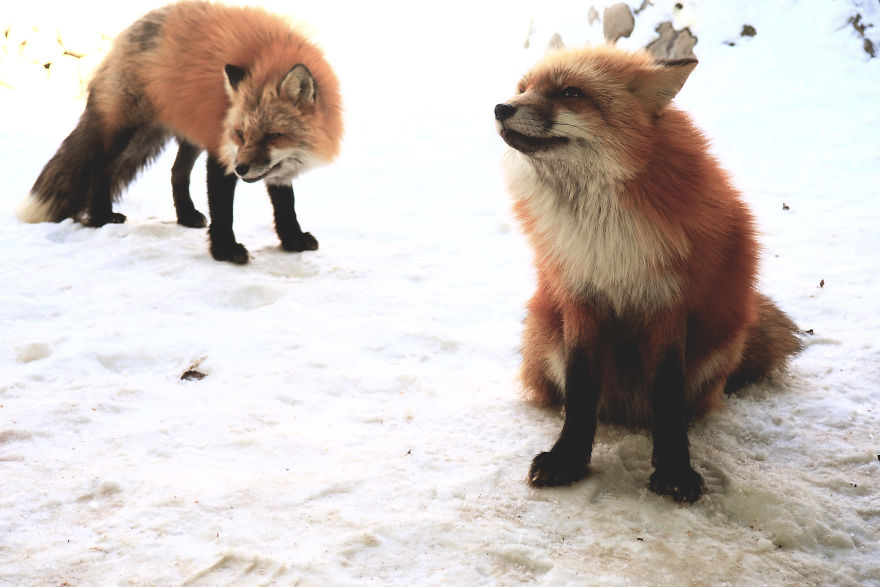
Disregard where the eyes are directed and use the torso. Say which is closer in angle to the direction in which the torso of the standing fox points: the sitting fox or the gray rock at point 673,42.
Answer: the sitting fox

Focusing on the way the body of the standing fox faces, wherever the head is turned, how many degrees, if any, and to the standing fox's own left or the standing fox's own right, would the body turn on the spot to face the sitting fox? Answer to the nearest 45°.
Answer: approximately 45° to the standing fox's own right

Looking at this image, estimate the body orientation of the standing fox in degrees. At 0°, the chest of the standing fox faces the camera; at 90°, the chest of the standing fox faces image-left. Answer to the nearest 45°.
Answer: approximately 315°

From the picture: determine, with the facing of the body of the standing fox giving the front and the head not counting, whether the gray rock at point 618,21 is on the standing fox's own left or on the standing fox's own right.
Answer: on the standing fox's own left

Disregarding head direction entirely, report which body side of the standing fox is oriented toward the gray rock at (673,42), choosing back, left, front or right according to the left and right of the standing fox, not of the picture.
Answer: left
